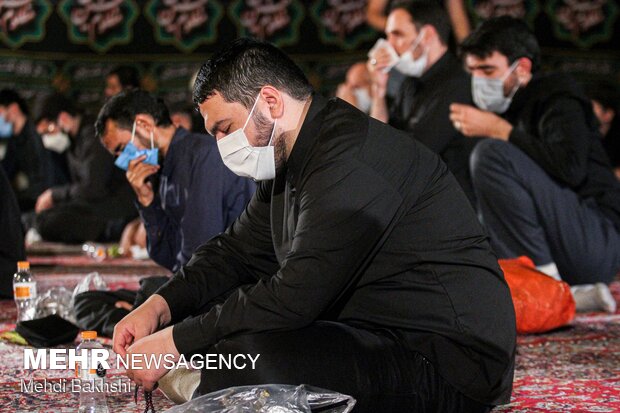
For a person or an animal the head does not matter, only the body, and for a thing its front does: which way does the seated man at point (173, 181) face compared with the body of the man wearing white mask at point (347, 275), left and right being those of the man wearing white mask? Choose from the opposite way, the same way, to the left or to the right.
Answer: the same way

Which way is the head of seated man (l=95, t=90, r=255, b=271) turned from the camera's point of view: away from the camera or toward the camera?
toward the camera

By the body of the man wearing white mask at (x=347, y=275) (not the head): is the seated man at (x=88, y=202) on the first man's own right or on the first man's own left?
on the first man's own right

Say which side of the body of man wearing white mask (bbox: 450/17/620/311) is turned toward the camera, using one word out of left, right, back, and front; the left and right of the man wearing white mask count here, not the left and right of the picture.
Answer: left

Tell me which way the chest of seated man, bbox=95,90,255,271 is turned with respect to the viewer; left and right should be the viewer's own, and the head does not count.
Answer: facing to the left of the viewer

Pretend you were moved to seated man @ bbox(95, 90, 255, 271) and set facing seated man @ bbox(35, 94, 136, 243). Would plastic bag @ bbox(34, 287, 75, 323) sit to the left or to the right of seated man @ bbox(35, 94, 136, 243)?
left

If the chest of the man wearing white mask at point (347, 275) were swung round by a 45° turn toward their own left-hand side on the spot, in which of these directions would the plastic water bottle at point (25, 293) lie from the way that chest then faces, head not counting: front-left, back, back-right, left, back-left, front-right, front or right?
right

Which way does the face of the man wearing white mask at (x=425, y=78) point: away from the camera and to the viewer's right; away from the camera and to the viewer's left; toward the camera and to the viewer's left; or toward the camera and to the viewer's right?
toward the camera and to the viewer's left

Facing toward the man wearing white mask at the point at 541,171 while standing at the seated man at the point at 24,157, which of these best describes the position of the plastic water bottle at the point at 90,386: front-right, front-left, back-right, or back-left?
front-right

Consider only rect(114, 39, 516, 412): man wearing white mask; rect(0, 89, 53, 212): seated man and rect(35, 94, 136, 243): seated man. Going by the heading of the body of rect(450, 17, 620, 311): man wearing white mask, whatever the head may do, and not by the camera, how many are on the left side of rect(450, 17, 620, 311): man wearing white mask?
1

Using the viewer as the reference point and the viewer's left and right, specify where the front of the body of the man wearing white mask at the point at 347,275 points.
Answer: facing to the left of the viewer

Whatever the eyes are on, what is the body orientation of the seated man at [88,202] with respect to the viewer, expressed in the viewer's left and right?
facing to the left of the viewer

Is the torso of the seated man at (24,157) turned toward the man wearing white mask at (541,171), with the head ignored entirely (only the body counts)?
no

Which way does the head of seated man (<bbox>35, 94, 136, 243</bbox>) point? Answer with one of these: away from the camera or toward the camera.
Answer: toward the camera
